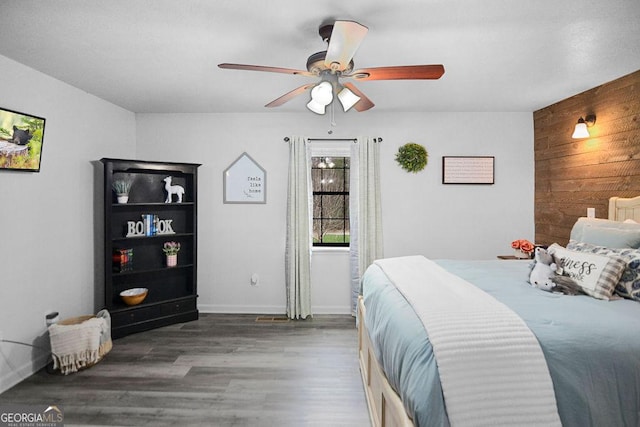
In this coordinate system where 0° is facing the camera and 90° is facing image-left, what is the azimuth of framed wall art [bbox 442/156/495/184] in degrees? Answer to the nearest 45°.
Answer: approximately 0°

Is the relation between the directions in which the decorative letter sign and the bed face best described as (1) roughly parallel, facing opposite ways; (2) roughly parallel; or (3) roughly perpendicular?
roughly perpendicular

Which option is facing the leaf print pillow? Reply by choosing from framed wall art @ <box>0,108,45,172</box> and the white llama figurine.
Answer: the framed wall art

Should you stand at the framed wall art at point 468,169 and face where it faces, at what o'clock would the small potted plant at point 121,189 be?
The small potted plant is roughly at 2 o'clock from the framed wall art.

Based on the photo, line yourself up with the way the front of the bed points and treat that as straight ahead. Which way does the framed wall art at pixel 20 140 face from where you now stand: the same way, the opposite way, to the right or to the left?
the opposite way

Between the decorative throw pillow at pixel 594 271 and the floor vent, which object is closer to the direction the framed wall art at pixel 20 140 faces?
the decorative throw pillow

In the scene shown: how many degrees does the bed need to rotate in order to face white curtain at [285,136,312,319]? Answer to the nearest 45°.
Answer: approximately 90° to its right

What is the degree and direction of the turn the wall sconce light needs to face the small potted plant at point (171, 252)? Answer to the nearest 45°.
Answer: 0° — it already faces it

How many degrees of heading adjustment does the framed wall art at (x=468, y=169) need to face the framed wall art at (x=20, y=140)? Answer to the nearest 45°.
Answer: approximately 45° to its right

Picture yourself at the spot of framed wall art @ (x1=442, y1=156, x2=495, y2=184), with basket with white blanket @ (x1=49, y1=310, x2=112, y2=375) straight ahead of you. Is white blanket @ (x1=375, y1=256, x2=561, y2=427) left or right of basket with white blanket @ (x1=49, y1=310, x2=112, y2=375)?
left

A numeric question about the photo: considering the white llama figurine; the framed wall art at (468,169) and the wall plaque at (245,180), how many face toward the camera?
2

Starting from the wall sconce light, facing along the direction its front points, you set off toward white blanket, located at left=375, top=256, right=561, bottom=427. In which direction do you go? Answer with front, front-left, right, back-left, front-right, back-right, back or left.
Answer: front-left

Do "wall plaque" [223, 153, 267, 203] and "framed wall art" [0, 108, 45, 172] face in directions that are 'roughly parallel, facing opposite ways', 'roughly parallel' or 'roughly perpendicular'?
roughly perpendicular

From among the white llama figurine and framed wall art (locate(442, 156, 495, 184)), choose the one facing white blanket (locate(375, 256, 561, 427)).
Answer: the framed wall art
